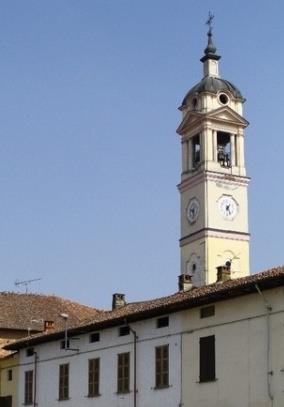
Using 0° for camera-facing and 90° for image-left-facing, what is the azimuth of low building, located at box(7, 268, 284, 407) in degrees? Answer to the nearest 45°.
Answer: approximately 45°
